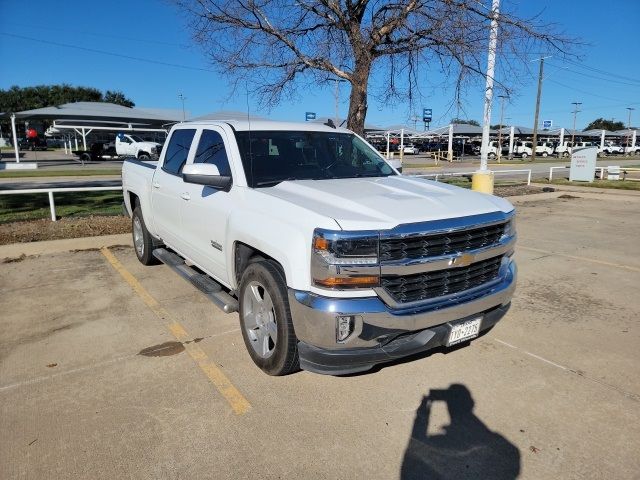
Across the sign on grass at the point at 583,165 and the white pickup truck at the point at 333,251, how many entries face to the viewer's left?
0

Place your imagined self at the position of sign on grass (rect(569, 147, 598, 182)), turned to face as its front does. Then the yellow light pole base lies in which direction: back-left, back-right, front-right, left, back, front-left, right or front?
front

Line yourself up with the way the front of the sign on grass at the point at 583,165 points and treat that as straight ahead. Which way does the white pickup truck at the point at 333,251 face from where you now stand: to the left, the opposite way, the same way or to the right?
to the left

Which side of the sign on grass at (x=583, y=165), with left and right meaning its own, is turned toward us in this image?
front

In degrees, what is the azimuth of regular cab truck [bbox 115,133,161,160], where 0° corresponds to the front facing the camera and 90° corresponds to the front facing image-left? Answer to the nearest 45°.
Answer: approximately 315°

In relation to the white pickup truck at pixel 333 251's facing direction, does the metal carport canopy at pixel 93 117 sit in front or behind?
behind

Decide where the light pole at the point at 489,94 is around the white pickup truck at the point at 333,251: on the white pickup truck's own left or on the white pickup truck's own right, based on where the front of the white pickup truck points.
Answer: on the white pickup truck's own left

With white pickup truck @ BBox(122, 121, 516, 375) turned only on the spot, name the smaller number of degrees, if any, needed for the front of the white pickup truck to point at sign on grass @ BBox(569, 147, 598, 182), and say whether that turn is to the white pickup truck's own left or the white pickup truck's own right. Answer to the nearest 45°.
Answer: approximately 90° to the white pickup truck's own left

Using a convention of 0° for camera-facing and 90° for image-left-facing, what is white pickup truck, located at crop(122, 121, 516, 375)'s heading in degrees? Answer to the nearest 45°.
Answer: approximately 315°

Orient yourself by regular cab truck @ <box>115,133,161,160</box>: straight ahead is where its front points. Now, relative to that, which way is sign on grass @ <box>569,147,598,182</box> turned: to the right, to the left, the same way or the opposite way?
to the right

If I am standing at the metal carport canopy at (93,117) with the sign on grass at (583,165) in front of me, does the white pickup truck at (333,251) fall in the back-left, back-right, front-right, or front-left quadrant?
front-right
